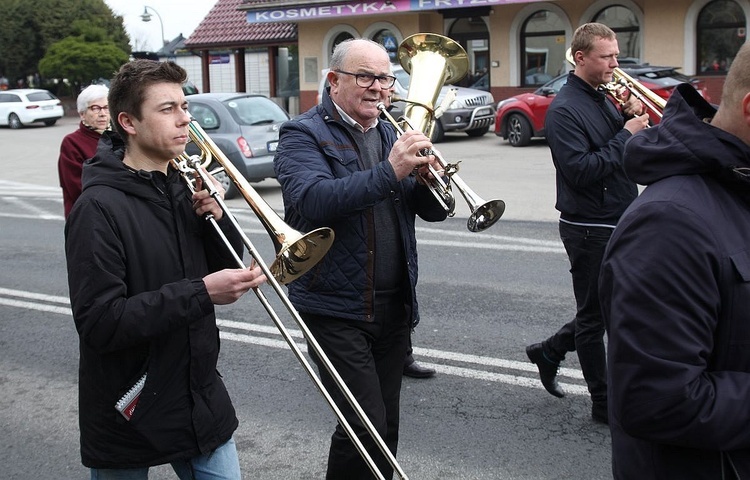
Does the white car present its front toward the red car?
no

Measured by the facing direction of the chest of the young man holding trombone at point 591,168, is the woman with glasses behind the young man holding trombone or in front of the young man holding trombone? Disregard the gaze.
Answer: behind

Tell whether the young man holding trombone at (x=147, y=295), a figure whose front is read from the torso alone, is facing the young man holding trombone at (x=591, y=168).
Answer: no

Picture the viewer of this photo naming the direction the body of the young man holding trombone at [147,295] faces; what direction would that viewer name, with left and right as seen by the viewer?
facing the viewer and to the right of the viewer

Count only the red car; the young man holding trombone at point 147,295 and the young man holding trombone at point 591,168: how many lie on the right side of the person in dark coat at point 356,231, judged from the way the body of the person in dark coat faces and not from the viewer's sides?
1

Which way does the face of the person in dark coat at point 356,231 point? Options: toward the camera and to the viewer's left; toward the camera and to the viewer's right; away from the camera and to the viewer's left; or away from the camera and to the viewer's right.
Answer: toward the camera and to the viewer's right

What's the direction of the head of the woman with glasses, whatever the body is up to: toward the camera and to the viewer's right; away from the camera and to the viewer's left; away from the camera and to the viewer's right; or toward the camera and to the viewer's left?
toward the camera and to the viewer's right

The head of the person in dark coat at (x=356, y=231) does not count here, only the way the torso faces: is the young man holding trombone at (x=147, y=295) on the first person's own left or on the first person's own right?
on the first person's own right

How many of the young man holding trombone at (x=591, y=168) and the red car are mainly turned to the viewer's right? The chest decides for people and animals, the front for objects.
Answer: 1

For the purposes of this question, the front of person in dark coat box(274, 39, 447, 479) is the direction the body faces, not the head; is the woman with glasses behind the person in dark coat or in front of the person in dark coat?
behind

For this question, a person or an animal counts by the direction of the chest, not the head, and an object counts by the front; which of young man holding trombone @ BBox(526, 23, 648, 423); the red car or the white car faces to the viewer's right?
the young man holding trombone

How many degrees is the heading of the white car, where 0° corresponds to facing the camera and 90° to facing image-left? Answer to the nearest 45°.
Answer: approximately 135°

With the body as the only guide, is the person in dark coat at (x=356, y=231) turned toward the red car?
no

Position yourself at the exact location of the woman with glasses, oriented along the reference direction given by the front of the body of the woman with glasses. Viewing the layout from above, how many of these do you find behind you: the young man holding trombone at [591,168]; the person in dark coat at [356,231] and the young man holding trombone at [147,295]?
0

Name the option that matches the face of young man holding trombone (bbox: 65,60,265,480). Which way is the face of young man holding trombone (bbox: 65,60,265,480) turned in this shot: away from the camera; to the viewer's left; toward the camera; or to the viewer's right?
to the viewer's right
